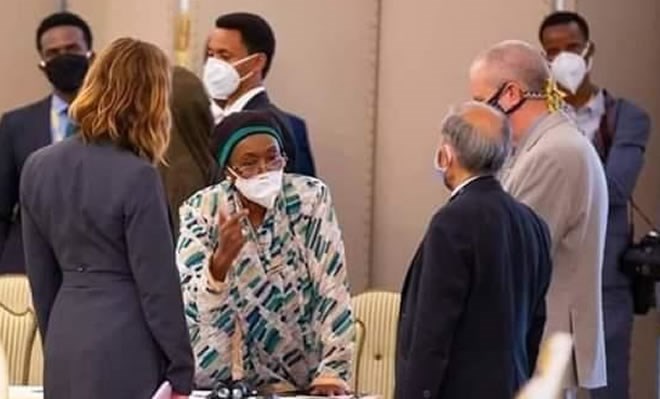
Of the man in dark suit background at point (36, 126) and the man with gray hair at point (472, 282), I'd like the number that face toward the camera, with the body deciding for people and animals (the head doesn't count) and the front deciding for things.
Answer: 1

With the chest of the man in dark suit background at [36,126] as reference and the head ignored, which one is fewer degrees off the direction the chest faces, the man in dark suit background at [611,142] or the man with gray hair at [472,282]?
the man with gray hair

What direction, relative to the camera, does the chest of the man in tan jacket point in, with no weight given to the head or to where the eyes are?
to the viewer's left

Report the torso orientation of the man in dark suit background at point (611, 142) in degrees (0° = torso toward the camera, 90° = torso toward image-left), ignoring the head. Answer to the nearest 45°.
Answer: approximately 45°

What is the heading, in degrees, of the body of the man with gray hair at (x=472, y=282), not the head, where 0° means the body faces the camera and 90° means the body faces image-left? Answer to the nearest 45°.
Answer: approximately 135°

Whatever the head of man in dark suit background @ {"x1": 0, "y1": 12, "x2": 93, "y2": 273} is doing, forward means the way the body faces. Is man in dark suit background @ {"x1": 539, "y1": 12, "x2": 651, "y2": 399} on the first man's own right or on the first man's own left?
on the first man's own left

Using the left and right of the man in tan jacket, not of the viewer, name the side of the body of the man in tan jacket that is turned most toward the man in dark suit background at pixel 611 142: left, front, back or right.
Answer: right

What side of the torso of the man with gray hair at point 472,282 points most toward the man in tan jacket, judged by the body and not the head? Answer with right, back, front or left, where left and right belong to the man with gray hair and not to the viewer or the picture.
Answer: right

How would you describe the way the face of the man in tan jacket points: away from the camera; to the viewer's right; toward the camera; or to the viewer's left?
to the viewer's left
